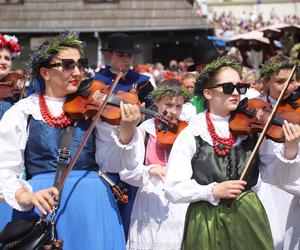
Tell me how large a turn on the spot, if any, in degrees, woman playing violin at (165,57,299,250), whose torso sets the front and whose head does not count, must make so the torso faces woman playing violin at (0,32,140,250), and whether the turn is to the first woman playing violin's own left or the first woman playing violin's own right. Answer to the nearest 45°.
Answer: approximately 135° to the first woman playing violin's own right

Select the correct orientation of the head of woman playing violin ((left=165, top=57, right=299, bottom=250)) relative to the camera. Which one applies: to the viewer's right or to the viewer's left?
to the viewer's right

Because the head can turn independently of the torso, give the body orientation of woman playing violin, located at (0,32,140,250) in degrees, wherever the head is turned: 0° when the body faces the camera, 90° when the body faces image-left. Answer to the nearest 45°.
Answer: approximately 315°

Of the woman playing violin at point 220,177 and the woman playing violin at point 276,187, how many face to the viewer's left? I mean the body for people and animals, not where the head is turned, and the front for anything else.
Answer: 0

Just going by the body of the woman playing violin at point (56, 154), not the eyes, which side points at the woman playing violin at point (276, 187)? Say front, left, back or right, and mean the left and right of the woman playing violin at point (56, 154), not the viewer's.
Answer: left

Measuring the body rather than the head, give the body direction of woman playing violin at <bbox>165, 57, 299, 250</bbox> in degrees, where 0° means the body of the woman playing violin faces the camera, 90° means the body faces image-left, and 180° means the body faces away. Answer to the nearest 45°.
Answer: approximately 315°

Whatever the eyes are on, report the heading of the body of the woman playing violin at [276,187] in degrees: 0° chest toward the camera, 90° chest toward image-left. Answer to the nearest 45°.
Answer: approximately 315°

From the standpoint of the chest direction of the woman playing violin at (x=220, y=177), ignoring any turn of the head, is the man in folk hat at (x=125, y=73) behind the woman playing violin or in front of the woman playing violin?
behind

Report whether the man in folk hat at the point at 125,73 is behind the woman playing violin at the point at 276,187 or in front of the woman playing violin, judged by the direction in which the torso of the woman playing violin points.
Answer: behind

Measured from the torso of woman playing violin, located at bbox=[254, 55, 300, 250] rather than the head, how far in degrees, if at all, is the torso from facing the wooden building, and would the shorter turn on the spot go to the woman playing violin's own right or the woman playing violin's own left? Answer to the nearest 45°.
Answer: approximately 180°

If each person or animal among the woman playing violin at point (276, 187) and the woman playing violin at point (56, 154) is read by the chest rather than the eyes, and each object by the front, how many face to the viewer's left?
0

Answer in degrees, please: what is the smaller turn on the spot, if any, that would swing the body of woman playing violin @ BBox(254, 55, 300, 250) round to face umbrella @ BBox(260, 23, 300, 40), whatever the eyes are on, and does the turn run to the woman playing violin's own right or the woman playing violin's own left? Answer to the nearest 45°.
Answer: approximately 135° to the woman playing violin's own left
